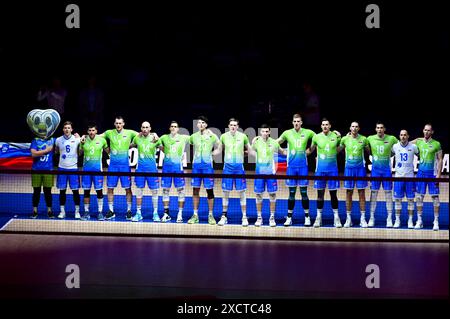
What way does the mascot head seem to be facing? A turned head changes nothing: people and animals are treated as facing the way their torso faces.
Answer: toward the camera

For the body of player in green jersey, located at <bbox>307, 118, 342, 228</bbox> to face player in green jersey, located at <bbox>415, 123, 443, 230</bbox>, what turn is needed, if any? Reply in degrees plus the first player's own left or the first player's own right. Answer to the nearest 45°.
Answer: approximately 90° to the first player's own left

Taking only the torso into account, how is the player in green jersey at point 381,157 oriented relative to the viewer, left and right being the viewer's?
facing the viewer

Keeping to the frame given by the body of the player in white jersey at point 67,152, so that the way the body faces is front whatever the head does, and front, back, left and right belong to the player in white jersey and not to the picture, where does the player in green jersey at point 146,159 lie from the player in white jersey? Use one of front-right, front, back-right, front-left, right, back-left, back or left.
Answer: left

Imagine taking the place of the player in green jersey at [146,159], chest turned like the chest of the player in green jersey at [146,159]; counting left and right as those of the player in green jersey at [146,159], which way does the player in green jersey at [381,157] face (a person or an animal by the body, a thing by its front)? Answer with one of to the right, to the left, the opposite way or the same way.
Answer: the same way

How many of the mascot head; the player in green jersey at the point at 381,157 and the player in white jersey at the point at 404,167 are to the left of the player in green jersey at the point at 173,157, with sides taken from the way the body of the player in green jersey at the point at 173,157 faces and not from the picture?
2

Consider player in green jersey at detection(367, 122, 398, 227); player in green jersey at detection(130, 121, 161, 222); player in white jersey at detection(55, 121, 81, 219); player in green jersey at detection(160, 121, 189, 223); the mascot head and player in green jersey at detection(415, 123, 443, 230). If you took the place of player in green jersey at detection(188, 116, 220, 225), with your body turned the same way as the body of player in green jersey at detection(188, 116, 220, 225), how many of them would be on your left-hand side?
2

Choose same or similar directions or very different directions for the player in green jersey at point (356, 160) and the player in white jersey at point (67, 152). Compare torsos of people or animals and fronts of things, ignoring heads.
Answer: same or similar directions

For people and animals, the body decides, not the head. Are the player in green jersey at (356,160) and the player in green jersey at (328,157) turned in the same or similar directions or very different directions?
same or similar directions

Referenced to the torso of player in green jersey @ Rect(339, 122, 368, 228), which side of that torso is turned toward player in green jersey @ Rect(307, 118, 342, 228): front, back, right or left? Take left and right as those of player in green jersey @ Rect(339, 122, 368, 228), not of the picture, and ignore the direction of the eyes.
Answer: right

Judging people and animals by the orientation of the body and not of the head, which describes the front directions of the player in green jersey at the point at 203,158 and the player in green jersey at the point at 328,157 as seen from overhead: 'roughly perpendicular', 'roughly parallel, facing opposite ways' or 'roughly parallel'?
roughly parallel

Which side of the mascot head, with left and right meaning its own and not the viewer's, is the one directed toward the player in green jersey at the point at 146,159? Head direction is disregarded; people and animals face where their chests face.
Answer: left

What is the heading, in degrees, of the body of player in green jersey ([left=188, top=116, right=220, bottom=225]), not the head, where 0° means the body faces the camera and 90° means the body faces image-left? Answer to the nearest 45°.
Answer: approximately 0°

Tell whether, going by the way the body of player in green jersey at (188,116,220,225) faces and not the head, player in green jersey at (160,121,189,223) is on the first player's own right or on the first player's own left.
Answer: on the first player's own right

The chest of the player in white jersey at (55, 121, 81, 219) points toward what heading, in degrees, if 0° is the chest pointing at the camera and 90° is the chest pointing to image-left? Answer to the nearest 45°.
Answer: approximately 0°
